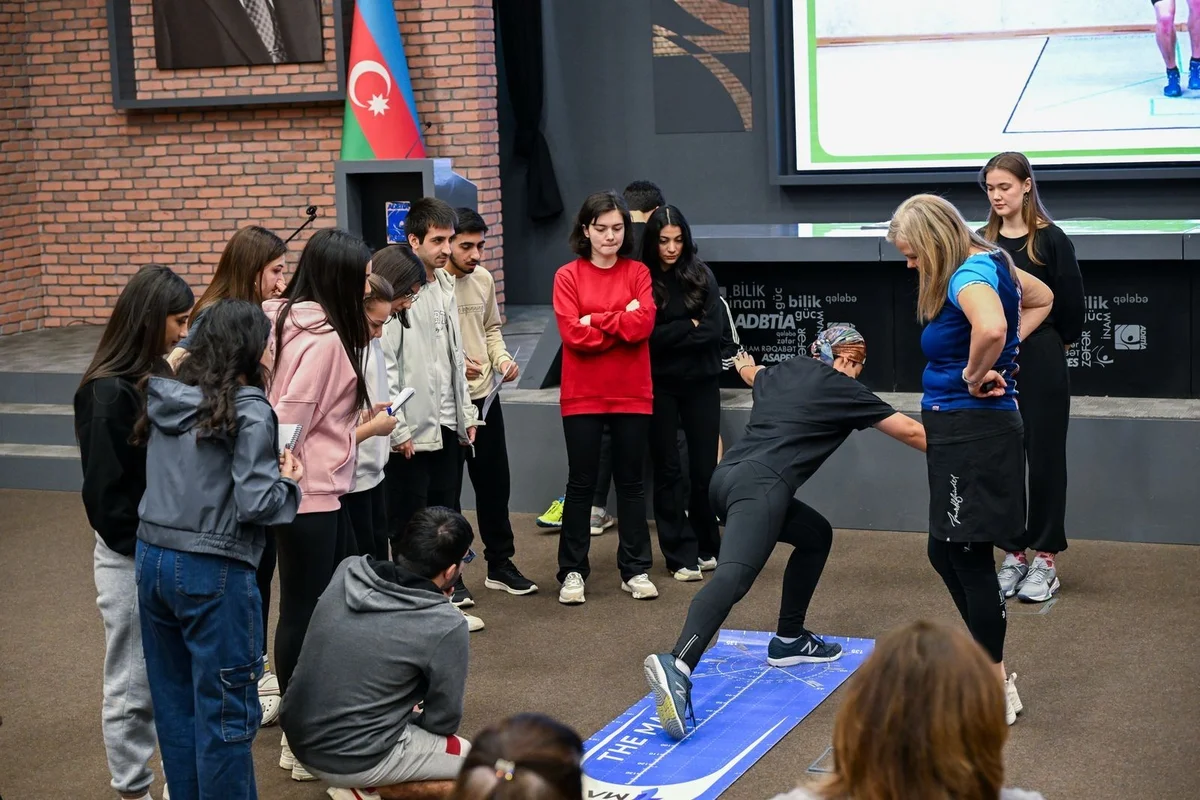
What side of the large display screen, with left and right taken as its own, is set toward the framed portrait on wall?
right

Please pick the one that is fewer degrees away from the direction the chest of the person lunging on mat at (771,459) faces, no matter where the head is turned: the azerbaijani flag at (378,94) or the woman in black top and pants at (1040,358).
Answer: the woman in black top and pants

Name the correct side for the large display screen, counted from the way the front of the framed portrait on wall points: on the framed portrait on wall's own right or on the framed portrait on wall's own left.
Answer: on the framed portrait on wall's own left

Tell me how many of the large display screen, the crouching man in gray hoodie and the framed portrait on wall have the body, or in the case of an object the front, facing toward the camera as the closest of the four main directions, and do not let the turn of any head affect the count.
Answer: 2

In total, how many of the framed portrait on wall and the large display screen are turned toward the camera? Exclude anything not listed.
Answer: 2

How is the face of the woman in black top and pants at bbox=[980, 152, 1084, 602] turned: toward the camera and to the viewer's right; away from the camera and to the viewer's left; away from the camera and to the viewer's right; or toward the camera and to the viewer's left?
toward the camera and to the viewer's left

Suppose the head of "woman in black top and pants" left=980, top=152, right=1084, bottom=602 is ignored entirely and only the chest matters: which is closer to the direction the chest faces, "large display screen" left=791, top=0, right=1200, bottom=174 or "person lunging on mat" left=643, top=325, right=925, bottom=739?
the person lunging on mat

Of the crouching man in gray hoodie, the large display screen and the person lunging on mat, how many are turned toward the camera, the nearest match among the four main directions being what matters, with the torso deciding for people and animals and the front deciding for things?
1

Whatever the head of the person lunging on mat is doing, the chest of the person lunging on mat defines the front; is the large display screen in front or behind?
in front

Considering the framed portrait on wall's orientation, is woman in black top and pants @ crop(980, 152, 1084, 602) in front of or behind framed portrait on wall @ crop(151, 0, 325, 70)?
in front

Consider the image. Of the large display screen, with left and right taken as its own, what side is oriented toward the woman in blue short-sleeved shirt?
front

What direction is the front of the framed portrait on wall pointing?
toward the camera

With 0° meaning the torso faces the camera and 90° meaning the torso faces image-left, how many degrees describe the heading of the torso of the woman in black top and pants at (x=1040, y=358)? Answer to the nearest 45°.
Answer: approximately 45°

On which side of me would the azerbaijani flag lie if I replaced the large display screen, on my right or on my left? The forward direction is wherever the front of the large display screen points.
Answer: on my right

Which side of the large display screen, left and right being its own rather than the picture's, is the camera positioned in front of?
front

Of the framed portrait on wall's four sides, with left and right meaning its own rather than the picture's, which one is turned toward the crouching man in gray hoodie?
front

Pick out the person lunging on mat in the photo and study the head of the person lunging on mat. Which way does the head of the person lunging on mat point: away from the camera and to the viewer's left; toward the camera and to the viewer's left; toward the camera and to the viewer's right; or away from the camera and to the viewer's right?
away from the camera and to the viewer's right

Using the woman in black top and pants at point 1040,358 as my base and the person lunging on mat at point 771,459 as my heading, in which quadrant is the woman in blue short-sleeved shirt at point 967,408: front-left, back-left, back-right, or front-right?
front-left
